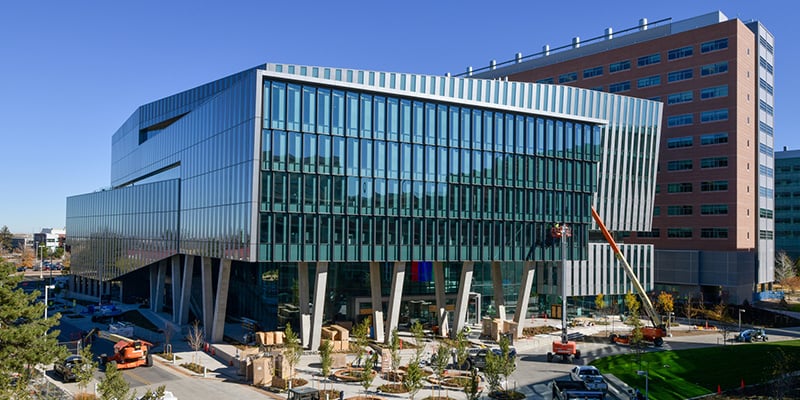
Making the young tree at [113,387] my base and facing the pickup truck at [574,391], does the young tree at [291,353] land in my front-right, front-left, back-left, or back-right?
front-left

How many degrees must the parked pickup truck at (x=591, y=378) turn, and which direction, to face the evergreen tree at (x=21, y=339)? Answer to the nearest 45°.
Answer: approximately 90° to its left

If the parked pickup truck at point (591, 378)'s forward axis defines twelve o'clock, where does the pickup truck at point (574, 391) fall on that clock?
The pickup truck is roughly at 2 o'clock from the parked pickup truck.

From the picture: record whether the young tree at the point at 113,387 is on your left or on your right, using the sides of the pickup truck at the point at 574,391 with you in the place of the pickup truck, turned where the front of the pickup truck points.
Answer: on your right

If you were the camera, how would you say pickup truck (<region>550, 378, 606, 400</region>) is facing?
facing the viewer and to the right of the viewer
